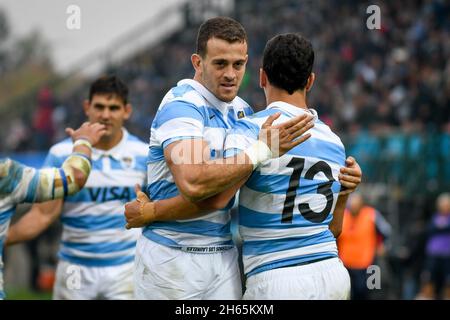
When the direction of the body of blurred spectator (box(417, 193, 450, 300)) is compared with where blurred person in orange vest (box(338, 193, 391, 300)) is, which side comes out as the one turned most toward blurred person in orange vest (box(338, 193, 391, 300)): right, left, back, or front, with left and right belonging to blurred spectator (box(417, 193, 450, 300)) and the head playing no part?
right

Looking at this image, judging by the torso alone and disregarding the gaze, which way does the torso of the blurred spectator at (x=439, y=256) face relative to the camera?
toward the camera
